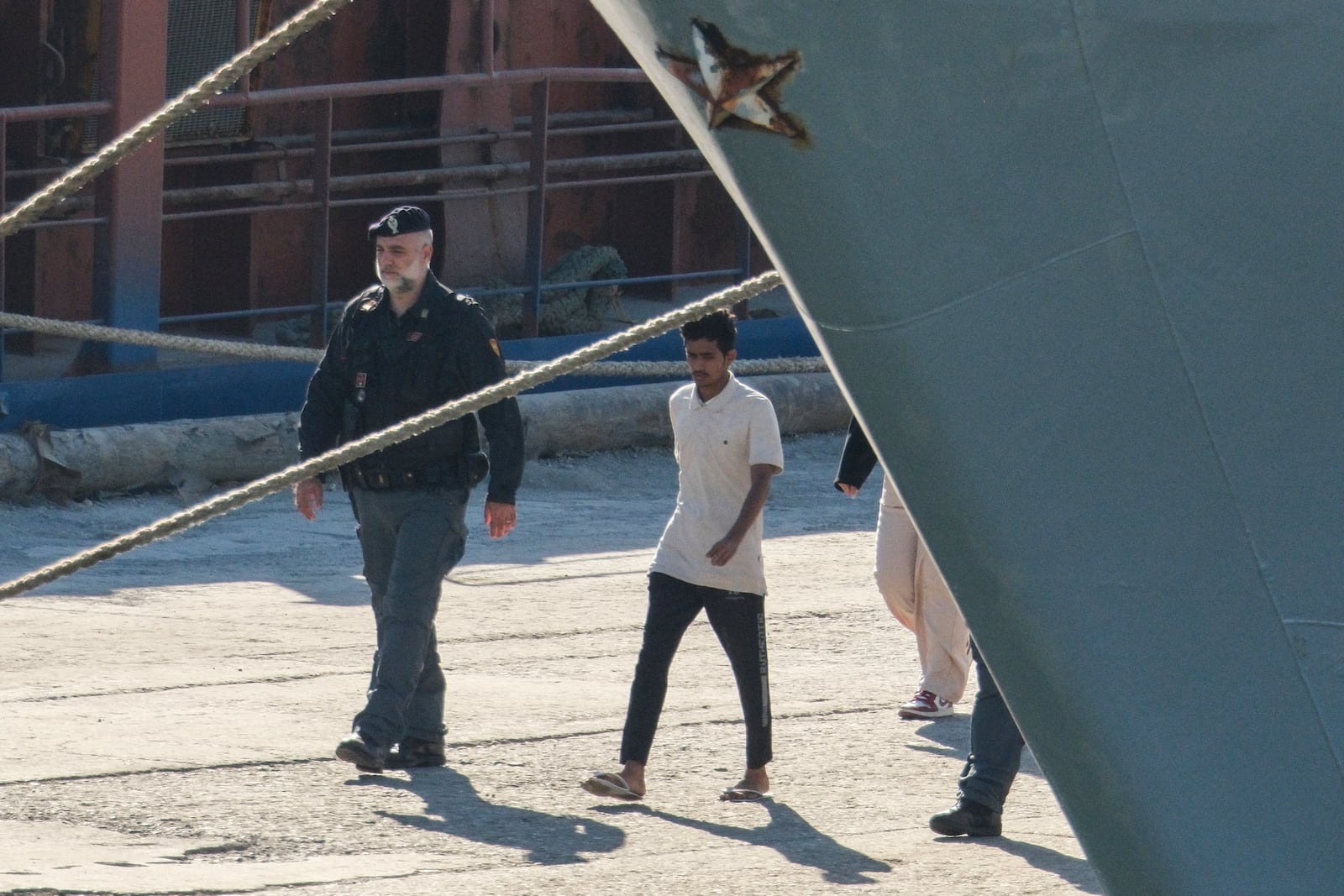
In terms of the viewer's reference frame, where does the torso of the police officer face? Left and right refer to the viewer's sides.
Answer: facing the viewer and to the left of the viewer

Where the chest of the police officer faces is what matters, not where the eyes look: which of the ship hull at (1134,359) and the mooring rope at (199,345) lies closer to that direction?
the ship hull

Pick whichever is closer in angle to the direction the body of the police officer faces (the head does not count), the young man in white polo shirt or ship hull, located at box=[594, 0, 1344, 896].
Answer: the ship hull

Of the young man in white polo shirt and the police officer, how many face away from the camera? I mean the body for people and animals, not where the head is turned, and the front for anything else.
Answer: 0

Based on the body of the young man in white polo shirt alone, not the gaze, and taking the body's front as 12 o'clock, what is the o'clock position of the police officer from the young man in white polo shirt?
The police officer is roughly at 2 o'clock from the young man in white polo shirt.

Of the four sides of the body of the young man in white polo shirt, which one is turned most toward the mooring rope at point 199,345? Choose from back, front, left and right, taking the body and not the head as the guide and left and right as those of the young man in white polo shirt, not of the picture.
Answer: right

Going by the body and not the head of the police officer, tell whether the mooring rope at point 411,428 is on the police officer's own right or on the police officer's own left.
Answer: on the police officer's own left

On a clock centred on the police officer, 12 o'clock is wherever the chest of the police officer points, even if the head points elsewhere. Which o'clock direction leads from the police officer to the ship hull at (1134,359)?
The ship hull is roughly at 10 o'clock from the police officer.

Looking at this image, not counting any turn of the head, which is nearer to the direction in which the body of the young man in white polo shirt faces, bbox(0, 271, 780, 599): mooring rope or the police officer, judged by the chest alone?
the mooring rope
